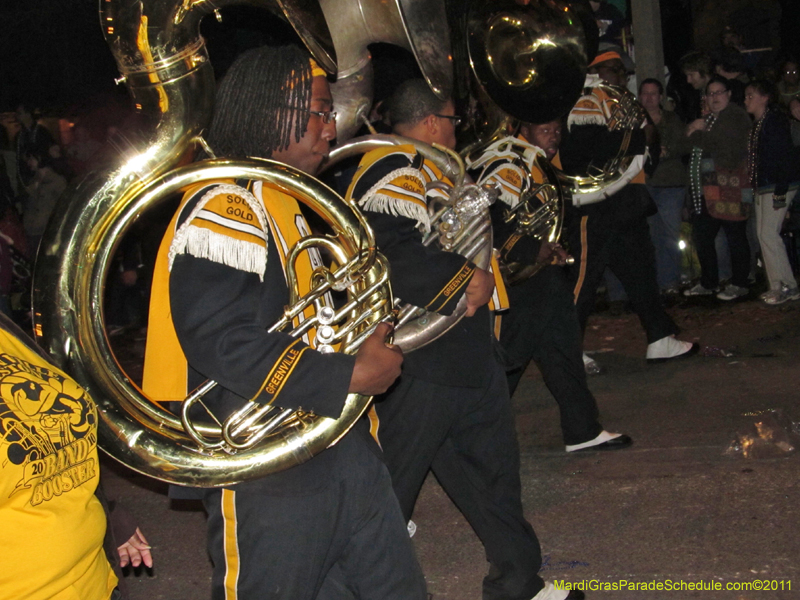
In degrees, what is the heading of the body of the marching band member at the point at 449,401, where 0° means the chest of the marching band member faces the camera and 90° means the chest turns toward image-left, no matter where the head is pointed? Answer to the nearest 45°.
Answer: approximately 270°

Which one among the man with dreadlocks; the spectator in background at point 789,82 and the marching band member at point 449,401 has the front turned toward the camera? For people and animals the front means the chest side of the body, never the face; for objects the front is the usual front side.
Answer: the spectator in background

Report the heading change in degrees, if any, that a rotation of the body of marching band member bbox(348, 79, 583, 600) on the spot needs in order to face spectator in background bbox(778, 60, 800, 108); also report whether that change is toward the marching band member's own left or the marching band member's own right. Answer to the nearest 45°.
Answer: approximately 45° to the marching band member's own left

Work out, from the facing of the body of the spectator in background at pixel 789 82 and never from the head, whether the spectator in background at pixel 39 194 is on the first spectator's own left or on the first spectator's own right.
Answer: on the first spectator's own right

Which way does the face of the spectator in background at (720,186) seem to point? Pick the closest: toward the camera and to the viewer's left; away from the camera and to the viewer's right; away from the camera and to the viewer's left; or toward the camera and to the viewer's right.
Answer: toward the camera and to the viewer's left

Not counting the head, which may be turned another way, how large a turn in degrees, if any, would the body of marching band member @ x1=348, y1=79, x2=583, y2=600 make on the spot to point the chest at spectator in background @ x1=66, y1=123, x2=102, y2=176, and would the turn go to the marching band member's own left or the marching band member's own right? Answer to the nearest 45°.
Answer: approximately 135° to the marching band member's own left

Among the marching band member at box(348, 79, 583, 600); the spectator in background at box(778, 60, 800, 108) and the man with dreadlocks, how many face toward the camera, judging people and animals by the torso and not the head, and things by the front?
1

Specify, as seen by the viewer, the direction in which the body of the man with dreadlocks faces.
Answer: to the viewer's right

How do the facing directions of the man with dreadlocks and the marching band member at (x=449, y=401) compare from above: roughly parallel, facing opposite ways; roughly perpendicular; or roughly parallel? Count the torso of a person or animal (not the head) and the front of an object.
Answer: roughly parallel

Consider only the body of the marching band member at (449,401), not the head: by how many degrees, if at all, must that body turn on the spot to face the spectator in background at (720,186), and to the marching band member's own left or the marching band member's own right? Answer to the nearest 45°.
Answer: approximately 45° to the marching band member's own left

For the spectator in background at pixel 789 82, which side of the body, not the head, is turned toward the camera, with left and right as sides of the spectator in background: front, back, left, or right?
front

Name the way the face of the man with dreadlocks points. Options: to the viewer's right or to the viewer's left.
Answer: to the viewer's right
